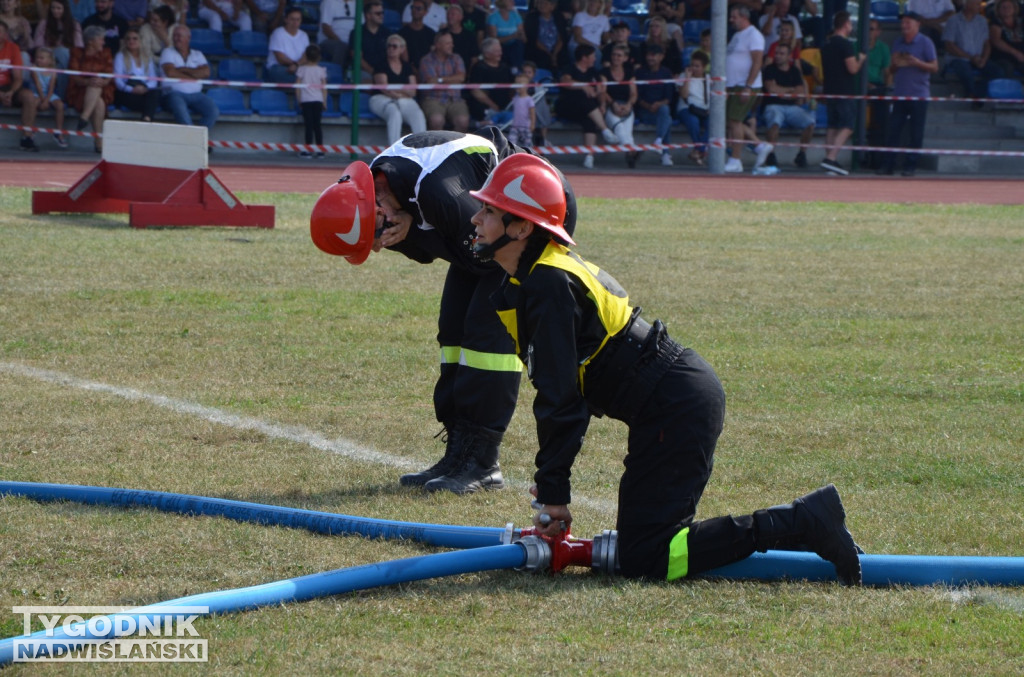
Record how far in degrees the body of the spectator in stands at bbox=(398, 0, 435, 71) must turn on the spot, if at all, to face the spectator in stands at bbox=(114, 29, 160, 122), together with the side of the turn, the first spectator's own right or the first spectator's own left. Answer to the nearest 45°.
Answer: approximately 45° to the first spectator's own right

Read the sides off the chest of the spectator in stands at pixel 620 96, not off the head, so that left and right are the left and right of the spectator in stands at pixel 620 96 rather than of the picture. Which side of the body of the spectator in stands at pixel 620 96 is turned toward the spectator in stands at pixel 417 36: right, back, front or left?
right

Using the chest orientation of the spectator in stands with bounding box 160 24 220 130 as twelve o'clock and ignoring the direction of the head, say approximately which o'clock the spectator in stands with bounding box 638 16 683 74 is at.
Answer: the spectator in stands with bounding box 638 16 683 74 is roughly at 9 o'clock from the spectator in stands with bounding box 160 24 220 130.

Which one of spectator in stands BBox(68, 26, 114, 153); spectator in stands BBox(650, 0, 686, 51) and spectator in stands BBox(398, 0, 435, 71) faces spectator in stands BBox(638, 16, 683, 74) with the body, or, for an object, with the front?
spectator in stands BBox(650, 0, 686, 51)

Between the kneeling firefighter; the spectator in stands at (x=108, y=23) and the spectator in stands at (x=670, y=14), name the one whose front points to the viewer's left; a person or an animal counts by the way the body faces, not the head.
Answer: the kneeling firefighter

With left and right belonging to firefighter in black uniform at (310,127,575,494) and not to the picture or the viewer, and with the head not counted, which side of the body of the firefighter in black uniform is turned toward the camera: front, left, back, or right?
left

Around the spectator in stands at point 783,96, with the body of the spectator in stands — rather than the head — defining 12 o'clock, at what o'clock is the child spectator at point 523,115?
The child spectator is roughly at 2 o'clock from the spectator in stands.

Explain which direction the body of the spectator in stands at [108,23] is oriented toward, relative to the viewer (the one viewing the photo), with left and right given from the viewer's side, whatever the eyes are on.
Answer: facing the viewer

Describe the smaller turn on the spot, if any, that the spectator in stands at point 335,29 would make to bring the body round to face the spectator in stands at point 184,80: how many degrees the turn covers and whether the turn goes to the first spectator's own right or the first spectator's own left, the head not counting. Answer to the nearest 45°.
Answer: approximately 45° to the first spectator's own right

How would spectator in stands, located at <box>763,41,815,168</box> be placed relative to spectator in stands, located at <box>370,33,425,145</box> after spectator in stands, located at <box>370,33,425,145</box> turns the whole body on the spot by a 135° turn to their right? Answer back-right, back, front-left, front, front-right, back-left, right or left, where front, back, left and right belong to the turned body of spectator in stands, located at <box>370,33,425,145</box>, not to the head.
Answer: back-right

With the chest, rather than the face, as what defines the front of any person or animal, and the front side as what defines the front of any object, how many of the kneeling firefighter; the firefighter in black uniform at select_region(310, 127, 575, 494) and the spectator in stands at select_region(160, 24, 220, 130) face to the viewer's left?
2
